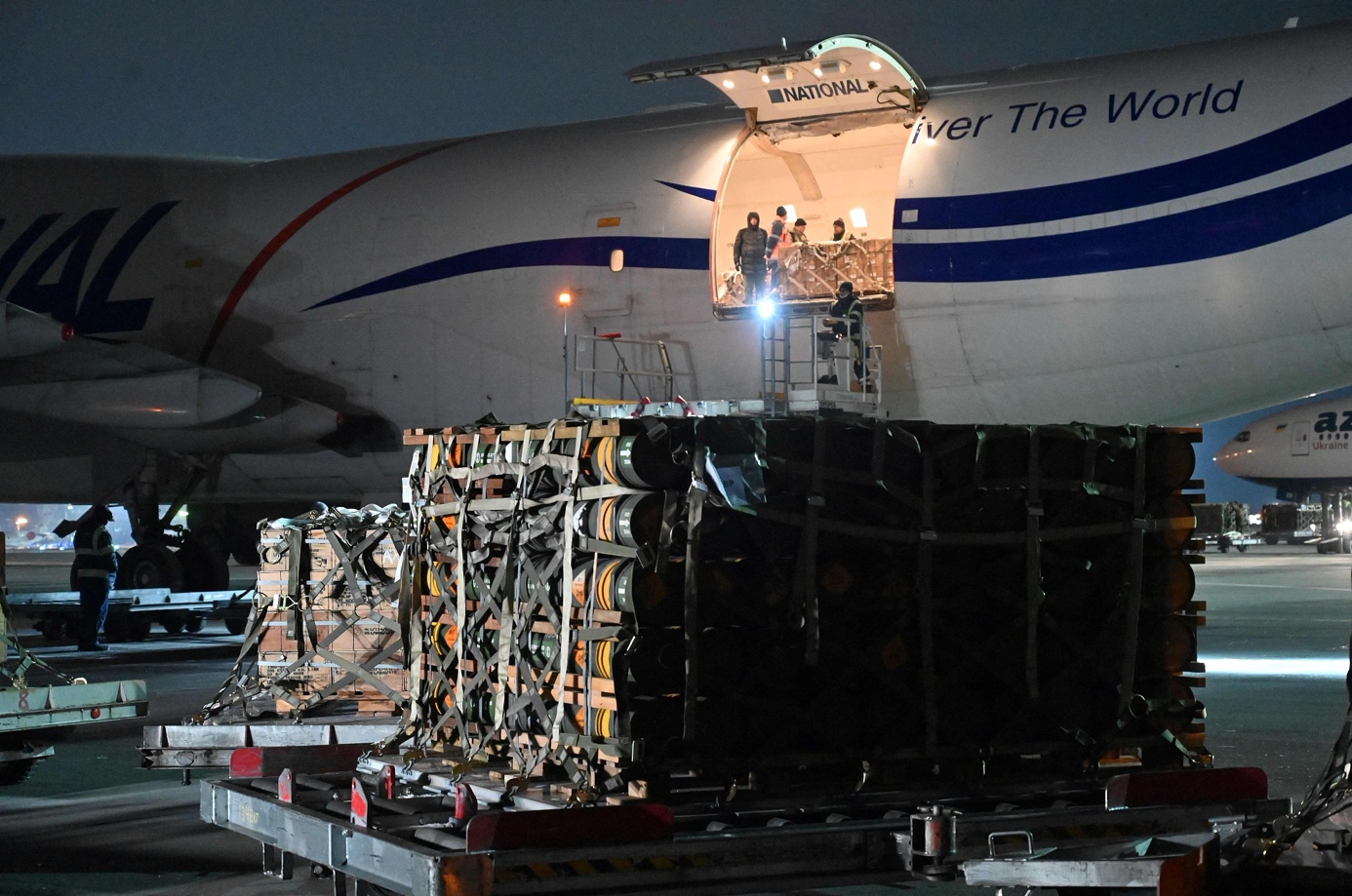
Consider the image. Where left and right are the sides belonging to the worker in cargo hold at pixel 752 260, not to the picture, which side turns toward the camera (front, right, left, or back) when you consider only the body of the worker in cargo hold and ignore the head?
front

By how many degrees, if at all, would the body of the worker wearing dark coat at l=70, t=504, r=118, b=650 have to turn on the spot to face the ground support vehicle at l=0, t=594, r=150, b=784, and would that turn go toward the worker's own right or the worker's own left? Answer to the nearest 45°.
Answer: approximately 90° to the worker's own right

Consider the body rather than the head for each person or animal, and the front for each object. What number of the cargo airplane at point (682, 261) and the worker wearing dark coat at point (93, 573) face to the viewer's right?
1

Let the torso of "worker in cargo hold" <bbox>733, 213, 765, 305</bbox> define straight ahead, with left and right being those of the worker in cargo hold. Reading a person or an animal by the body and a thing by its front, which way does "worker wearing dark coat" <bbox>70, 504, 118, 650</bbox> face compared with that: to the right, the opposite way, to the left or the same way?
to the left

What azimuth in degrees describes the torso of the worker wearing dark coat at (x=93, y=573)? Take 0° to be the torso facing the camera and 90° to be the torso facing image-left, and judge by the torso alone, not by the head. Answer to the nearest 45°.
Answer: approximately 270°

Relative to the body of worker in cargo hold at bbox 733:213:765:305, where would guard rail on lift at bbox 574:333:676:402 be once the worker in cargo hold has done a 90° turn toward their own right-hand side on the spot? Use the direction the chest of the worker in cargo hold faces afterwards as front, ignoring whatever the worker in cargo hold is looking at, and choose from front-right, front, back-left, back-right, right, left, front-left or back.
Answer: front-left

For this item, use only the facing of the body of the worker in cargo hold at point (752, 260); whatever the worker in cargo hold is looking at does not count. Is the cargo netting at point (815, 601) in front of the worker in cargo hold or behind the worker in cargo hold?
in front

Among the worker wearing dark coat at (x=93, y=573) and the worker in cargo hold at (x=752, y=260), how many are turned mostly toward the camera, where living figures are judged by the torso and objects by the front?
1

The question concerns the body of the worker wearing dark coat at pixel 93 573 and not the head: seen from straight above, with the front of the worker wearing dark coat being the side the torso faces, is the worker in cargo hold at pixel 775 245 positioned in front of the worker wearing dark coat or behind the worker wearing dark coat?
in front

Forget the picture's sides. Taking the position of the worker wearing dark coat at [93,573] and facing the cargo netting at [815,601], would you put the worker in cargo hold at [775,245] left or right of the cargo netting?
left
